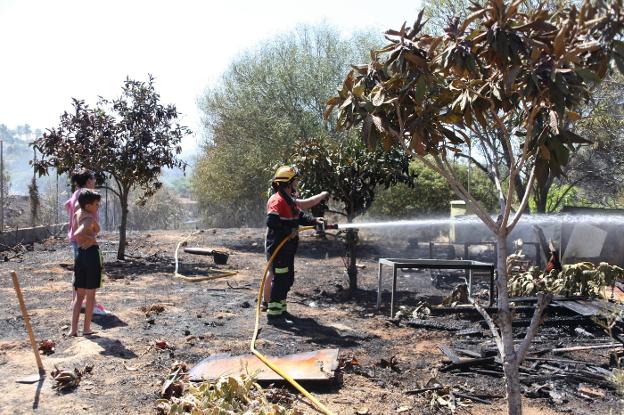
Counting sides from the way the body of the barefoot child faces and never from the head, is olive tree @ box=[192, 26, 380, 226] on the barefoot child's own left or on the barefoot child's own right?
on the barefoot child's own left

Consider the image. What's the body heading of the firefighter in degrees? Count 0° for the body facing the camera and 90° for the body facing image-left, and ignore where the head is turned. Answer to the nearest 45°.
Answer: approximately 270°

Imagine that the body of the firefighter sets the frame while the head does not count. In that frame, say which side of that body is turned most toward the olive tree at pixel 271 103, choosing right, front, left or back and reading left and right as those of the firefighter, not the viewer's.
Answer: left

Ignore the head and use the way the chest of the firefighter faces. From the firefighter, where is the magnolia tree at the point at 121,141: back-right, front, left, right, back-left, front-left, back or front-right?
back-left

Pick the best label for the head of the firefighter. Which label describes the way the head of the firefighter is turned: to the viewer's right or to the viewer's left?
to the viewer's right

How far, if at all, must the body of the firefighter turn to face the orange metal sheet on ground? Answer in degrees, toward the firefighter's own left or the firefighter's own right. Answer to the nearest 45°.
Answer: approximately 90° to the firefighter's own right

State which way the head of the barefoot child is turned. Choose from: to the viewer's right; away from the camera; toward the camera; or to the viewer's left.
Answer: to the viewer's right
